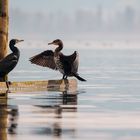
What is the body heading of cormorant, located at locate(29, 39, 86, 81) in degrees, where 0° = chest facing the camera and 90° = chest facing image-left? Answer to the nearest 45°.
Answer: approximately 45°

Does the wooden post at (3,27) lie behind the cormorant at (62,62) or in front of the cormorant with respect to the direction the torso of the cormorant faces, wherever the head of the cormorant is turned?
in front
